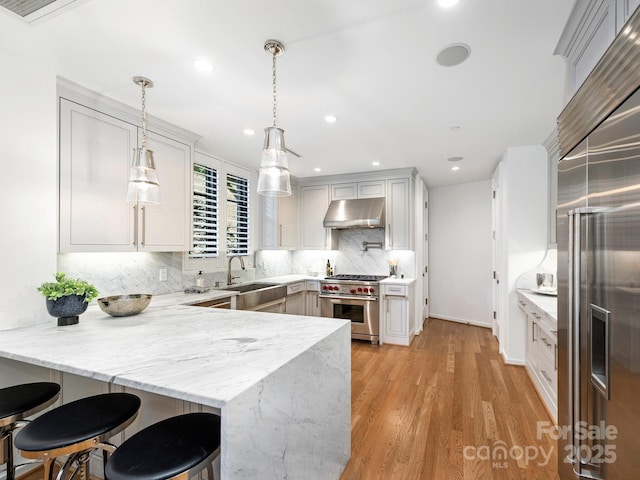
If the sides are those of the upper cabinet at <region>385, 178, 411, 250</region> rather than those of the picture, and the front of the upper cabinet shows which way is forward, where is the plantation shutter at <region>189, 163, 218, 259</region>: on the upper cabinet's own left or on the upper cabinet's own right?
on the upper cabinet's own right

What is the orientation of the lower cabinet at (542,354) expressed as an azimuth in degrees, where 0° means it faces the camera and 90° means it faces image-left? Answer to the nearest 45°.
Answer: approximately 90°

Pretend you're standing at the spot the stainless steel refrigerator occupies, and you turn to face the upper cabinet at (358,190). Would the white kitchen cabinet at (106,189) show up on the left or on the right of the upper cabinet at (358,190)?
left

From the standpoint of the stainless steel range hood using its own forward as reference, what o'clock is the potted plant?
The potted plant is roughly at 1 o'clock from the stainless steel range hood.

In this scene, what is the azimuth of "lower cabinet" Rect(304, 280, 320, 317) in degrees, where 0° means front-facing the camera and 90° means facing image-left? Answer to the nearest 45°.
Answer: approximately 0°

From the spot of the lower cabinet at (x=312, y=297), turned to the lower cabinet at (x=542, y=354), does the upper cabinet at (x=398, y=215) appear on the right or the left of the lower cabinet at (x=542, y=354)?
left
